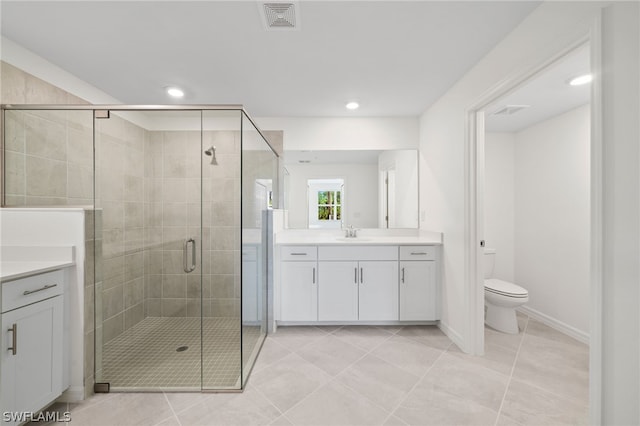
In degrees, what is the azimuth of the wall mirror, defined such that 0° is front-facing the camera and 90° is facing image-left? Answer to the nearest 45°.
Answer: approximately 0°

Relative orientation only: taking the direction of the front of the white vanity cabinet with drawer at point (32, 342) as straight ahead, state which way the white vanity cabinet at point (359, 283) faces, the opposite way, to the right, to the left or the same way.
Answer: to the right

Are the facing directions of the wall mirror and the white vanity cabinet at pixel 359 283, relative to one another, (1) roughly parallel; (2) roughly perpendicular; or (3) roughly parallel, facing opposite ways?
roughly parallel

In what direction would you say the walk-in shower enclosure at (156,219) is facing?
toward the camera

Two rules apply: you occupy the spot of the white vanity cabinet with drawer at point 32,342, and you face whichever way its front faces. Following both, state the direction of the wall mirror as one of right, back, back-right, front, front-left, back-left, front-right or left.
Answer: front-left

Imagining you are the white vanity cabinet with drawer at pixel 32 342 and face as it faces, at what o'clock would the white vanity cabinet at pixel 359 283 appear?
The white vanity cabinet is roughly at 11 o'clock from the white vanity cabinet with drawer.

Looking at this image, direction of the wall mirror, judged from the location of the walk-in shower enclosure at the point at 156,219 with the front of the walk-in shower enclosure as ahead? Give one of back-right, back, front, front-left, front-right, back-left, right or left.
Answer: left

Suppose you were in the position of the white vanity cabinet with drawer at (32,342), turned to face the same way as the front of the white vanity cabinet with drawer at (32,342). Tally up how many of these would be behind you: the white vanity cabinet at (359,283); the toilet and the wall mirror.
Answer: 0

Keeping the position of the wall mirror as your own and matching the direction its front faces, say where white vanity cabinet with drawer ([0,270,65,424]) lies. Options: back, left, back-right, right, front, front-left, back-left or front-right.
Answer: front-right

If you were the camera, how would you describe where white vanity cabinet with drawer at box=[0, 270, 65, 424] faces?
facing the viewer and to the right of the viewer

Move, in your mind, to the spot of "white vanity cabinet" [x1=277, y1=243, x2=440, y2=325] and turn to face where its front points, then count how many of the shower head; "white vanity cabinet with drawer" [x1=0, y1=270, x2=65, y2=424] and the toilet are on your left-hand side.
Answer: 1

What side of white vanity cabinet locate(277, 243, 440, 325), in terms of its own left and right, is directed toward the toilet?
left

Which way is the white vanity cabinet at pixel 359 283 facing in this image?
toward the camera

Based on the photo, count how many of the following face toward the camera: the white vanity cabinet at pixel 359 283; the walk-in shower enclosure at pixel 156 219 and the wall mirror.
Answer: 3

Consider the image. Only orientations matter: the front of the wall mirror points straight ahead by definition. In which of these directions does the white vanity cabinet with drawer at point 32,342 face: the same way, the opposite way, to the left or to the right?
to the left

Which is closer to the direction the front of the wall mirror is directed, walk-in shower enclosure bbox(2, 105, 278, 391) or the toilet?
the walk-in shower enclosure
